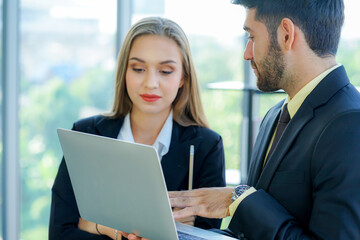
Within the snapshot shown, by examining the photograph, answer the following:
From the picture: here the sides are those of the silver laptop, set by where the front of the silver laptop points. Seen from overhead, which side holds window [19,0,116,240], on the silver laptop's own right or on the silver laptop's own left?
on the silver laptop's own left

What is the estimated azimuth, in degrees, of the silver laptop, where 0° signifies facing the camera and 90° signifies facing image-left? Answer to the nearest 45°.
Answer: approximately 225°

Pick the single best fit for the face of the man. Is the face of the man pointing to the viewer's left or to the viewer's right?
to the viewer's left

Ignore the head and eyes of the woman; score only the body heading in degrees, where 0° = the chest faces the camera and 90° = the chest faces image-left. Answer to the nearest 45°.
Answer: approximately 0°

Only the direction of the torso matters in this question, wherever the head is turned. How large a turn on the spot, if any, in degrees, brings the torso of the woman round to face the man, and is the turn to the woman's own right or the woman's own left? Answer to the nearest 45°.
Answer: approximately 45° to the woman's own left

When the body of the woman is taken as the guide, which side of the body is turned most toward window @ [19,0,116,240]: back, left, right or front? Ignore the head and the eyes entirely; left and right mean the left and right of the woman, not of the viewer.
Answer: back
